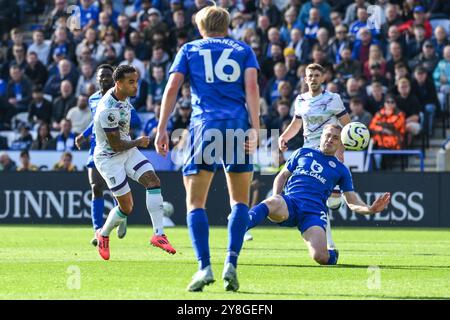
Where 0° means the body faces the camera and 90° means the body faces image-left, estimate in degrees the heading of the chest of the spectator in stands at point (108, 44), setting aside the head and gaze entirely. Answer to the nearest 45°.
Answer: approximately 0°

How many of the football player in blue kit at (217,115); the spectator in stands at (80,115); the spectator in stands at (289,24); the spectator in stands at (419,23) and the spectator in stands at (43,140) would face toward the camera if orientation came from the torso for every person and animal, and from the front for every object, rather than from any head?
4

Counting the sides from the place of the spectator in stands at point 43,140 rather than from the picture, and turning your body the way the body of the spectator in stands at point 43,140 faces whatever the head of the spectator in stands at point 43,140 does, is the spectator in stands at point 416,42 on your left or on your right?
on your left

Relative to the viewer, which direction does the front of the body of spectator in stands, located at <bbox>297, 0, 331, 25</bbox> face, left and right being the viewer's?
facing the viewer

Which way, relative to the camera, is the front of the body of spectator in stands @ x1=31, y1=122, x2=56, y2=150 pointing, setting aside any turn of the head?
toward the camera

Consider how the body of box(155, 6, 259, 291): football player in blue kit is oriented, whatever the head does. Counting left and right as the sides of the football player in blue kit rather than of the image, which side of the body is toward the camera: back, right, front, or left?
back

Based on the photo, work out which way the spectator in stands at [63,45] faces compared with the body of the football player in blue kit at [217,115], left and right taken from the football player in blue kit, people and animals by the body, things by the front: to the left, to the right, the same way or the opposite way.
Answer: the opposite way

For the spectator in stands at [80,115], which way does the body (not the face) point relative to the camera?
toward the camera
